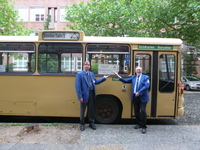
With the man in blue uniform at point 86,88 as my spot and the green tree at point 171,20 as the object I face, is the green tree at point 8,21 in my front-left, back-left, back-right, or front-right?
front-left

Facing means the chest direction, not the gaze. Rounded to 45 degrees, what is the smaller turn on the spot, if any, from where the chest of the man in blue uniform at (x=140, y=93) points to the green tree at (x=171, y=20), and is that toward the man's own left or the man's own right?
approximately 135° to the man's own right

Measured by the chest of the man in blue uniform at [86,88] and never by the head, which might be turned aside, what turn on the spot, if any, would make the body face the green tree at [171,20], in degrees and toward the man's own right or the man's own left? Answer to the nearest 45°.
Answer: approximately 90° to the man's own left

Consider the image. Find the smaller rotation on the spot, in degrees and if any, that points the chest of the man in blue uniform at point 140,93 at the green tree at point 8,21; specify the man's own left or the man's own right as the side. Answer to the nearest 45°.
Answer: approximately 90° to the man's own right

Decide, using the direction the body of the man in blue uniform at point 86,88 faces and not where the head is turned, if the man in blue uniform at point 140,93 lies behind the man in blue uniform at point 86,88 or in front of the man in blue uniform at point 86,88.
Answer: in front

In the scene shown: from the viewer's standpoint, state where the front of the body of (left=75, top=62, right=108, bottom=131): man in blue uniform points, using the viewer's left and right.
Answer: facing the viewer and to the right of the viewer

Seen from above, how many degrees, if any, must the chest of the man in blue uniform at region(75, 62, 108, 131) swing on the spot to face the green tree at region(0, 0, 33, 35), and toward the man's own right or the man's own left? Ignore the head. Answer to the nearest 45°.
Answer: approximately 180°

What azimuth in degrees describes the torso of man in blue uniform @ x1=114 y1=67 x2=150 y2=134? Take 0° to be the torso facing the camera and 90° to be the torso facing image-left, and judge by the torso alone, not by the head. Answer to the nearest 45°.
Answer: approximately 45°

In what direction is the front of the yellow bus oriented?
to the viewer's right

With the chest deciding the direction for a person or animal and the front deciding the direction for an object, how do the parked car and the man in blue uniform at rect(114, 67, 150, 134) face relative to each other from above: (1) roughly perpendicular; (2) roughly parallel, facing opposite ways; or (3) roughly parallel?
roughly perpendicular

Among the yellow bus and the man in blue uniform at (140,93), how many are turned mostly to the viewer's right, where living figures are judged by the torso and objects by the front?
1
